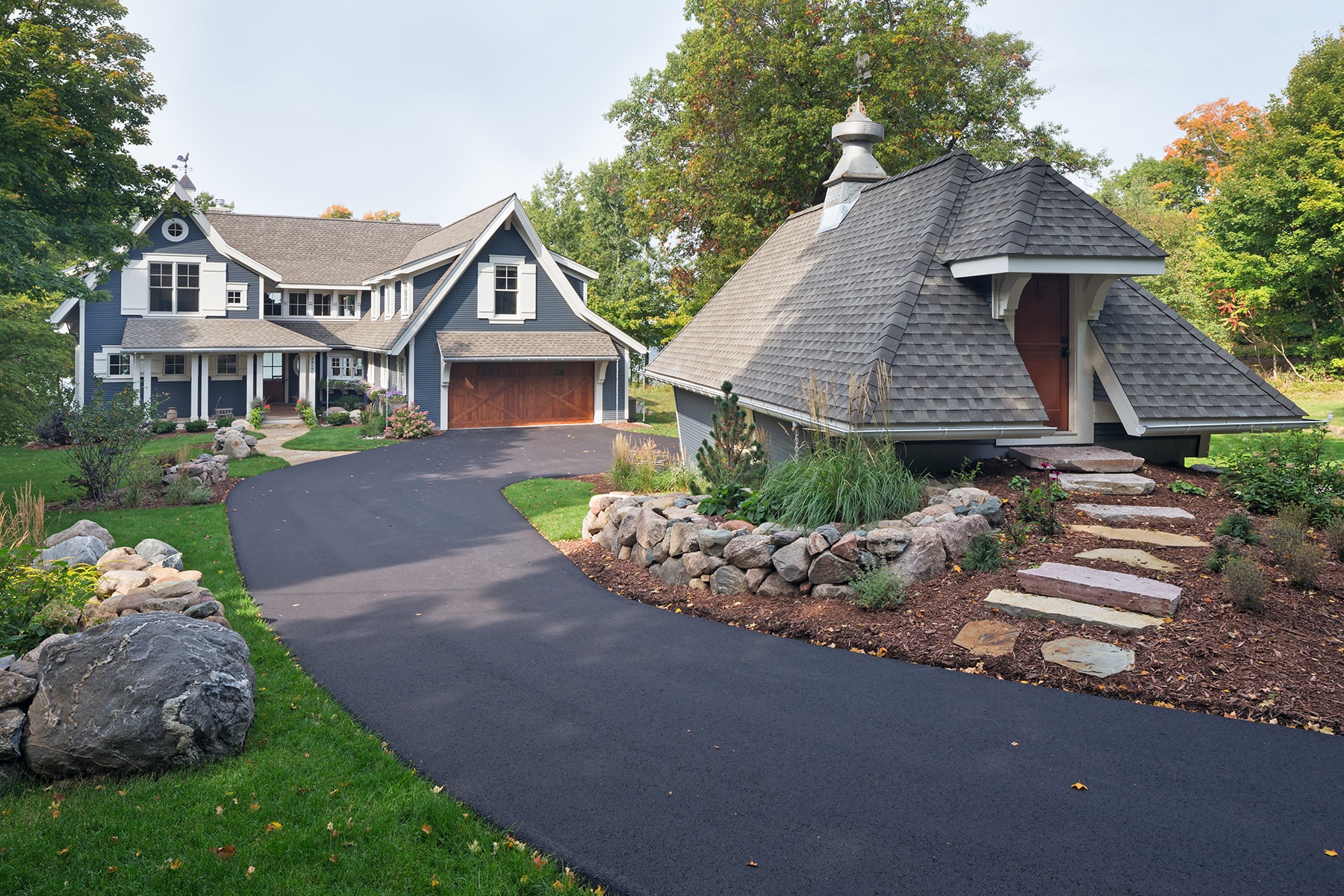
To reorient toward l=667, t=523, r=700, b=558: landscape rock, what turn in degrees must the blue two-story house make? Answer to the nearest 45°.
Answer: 0° — it already faces it

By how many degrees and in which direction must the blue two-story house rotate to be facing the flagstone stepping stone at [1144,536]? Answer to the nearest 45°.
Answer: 0° — it already faces it

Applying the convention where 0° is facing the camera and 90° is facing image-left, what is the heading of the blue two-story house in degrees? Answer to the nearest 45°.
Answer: approximately 0°

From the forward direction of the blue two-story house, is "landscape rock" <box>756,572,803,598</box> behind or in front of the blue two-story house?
in front

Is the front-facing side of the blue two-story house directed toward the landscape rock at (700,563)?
yes

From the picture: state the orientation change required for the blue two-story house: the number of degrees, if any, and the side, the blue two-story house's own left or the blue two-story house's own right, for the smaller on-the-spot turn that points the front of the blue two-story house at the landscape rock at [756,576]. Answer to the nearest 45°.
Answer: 0° — it already faces it

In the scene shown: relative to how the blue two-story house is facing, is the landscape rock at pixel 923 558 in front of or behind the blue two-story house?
in front

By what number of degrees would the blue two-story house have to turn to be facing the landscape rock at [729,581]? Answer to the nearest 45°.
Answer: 0° — it already faces it

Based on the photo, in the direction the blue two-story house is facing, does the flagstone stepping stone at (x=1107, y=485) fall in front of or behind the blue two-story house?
in front

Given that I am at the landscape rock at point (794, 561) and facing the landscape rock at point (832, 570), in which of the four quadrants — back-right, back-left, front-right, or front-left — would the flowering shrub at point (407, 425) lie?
back-left

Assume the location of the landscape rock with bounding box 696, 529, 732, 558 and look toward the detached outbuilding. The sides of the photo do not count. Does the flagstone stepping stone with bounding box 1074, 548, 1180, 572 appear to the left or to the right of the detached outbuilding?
right

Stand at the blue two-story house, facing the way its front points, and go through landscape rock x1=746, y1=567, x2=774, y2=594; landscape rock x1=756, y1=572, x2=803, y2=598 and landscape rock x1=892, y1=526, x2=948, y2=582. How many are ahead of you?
3
